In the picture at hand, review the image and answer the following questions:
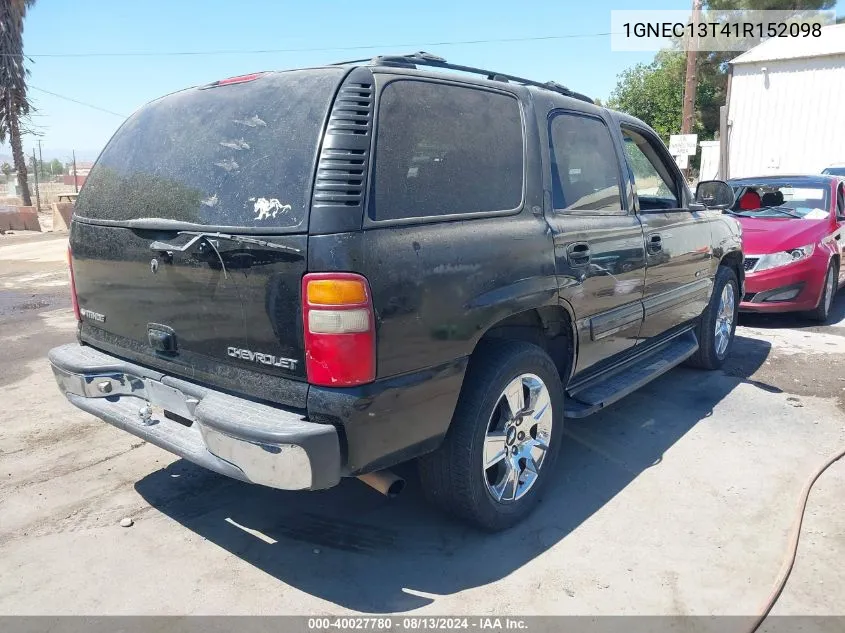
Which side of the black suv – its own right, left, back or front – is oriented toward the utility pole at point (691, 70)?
front

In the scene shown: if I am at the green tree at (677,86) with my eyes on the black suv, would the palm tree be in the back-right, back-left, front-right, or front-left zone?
front-right

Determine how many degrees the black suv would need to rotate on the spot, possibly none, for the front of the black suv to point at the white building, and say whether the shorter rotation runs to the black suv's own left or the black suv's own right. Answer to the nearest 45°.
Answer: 0° — it already faces it

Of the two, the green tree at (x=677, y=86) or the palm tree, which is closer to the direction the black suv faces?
the green tree

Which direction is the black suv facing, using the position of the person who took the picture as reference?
facing away from the viewer and to the right of the viewer

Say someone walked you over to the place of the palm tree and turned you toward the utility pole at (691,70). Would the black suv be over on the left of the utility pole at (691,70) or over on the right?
right

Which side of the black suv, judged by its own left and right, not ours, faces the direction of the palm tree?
left
